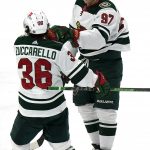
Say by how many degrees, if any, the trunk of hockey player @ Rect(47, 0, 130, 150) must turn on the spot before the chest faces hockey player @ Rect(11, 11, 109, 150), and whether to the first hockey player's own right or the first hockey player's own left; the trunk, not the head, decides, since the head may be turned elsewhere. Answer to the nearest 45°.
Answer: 0° — they already face them

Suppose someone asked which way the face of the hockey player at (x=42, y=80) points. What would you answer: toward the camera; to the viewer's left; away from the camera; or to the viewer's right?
away from the camera

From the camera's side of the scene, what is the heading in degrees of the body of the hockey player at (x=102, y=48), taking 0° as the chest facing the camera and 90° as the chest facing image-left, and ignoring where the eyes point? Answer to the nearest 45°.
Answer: approximately 45°
